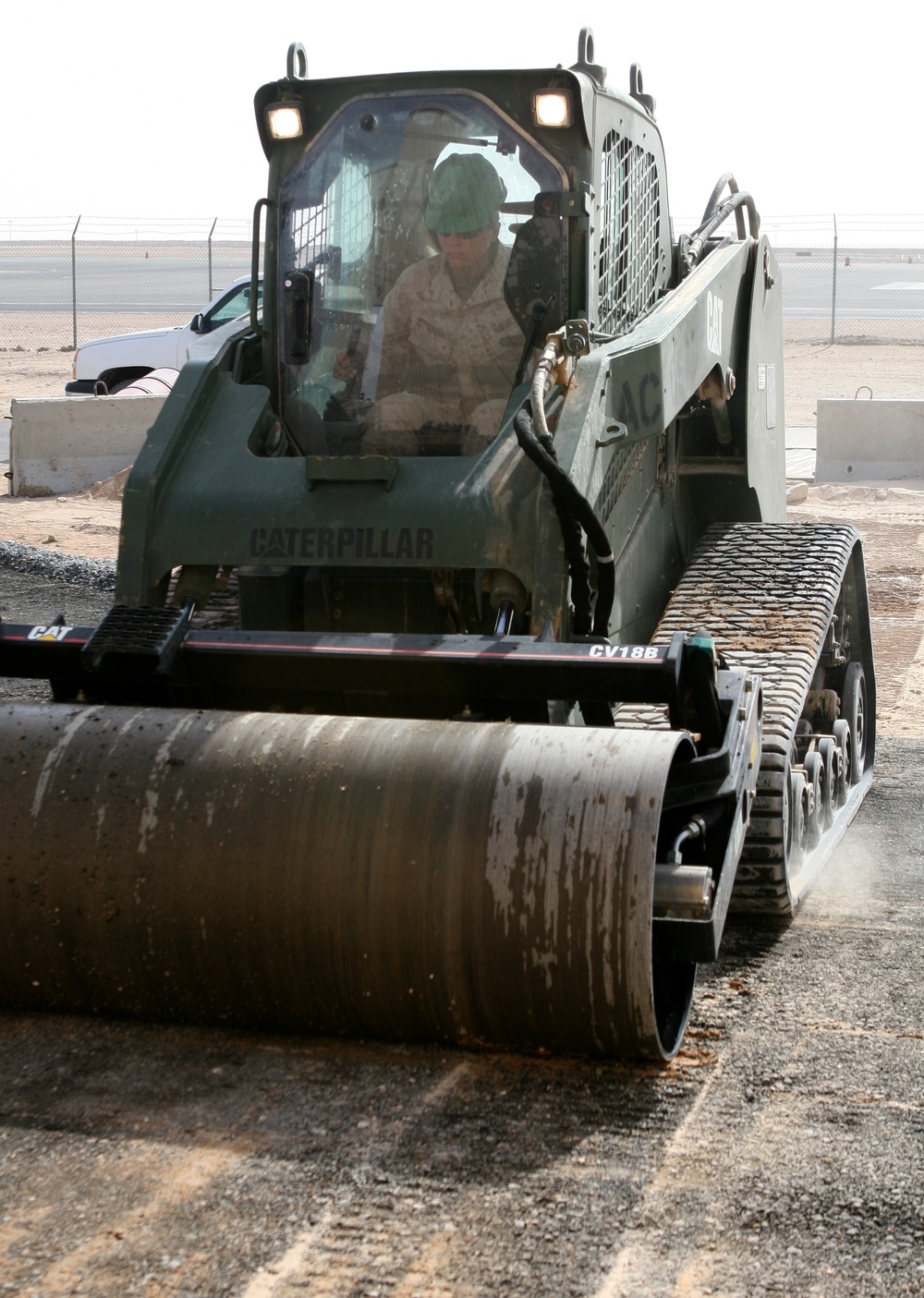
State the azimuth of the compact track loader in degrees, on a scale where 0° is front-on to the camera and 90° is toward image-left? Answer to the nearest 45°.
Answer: approximately 45°

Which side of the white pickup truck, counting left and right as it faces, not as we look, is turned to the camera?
left

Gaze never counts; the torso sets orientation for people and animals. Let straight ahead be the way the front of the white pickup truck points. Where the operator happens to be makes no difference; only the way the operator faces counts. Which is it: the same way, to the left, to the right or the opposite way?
to the left

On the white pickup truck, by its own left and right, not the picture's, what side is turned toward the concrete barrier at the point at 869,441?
back

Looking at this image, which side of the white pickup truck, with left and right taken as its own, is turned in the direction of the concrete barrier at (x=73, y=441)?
left

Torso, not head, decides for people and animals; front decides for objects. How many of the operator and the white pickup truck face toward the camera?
1

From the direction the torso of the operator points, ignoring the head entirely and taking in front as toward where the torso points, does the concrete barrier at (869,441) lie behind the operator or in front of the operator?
behind

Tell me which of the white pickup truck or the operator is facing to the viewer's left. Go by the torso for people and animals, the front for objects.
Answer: the white pickup truck
